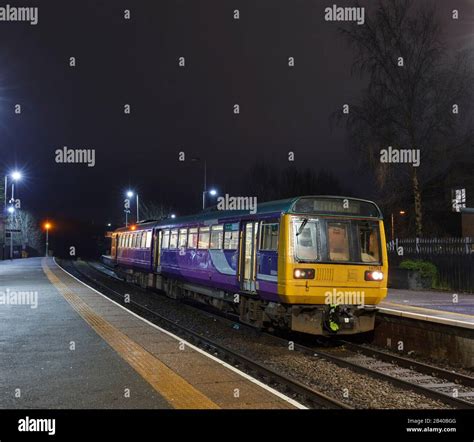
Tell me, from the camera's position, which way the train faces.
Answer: facing the viewer and to the right of the viewer

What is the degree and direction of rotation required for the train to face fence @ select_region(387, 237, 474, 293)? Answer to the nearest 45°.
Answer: approximately 90° to its left
